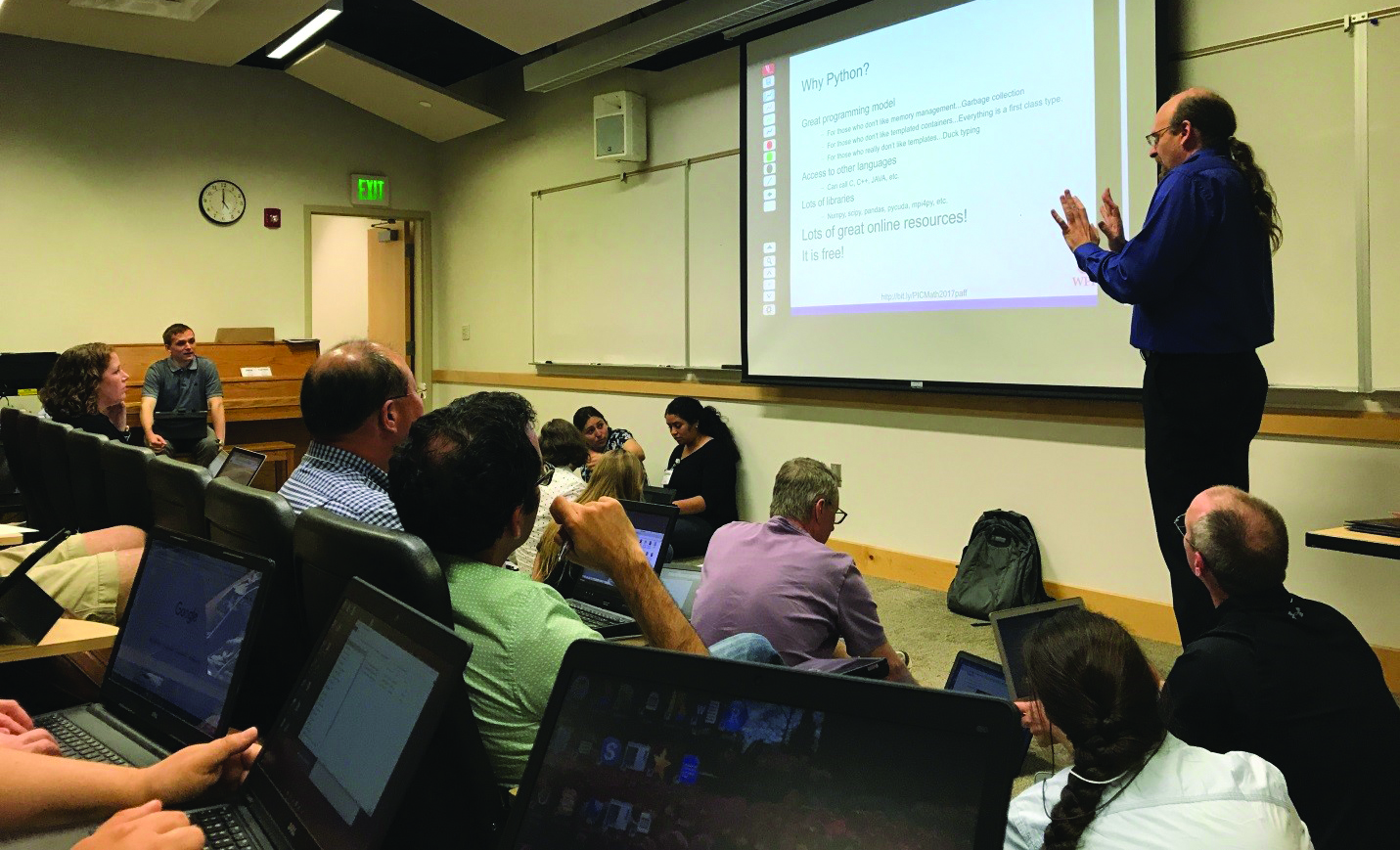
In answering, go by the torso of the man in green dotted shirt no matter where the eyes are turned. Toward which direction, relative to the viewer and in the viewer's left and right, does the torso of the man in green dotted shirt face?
facing away from the viewer and to the right of the viewer

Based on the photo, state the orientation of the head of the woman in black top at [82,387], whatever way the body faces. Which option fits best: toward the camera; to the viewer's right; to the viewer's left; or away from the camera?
to the viewer's right

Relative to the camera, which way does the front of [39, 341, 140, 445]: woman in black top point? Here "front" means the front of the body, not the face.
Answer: to the viewer's right

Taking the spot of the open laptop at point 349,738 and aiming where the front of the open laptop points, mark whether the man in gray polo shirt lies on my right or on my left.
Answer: on my right

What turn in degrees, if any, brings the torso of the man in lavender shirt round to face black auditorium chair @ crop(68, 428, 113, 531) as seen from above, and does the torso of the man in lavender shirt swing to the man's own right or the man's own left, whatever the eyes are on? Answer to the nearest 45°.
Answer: approximately 135° to the man's own left
